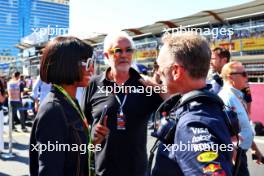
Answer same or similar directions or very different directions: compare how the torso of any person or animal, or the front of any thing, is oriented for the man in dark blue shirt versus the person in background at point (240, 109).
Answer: very different directions

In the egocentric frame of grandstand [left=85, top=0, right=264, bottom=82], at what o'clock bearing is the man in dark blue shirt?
The man in dark blue shirt is roughly at 11 o'clock from the grandstand.

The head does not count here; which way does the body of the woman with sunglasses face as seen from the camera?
to the viewer's right

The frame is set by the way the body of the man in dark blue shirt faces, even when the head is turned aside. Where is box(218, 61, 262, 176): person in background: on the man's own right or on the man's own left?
on the man's own right

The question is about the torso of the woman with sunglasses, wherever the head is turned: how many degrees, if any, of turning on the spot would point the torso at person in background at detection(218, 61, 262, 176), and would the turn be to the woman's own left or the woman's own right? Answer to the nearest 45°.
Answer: approximately 45° to the woman's own left

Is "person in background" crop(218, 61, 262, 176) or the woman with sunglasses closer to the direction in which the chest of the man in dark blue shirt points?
the woman with sunglasses

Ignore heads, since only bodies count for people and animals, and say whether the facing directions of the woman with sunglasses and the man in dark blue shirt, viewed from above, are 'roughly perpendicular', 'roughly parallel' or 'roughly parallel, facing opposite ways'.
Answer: roughly parallel, facing opposite ways

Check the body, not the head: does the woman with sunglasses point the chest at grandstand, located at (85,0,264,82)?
no

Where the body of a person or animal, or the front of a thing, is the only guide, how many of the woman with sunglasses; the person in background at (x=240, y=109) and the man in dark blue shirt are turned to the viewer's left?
1

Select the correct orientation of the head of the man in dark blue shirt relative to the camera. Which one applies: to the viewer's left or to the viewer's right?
to the viewer's left

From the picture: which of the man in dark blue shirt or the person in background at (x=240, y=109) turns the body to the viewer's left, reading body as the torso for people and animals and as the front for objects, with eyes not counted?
the man in dark blue shirt

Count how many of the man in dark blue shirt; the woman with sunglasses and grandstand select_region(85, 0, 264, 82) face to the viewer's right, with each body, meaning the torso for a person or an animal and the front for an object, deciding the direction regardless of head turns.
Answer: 1
